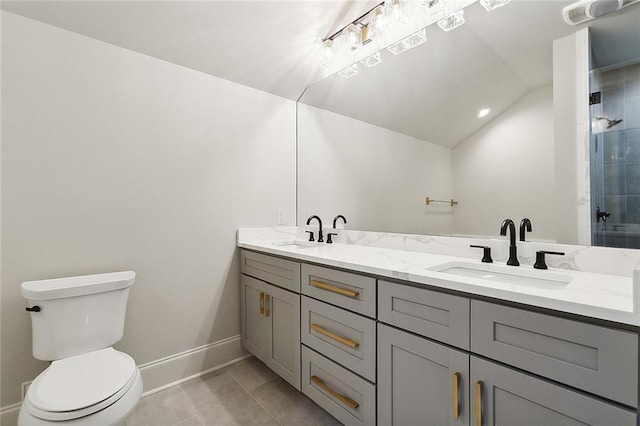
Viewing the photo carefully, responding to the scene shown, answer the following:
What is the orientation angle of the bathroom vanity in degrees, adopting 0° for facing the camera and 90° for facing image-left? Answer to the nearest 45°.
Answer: approximately 45°

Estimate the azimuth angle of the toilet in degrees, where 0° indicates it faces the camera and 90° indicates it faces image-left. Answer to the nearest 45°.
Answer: approximately 0°

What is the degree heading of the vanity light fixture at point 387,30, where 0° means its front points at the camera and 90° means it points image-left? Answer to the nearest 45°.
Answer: approximately 45°

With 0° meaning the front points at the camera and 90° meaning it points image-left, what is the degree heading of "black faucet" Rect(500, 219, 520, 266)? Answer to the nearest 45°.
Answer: approximately 45°

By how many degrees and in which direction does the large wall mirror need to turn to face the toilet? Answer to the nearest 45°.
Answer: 0° — it already faces it
